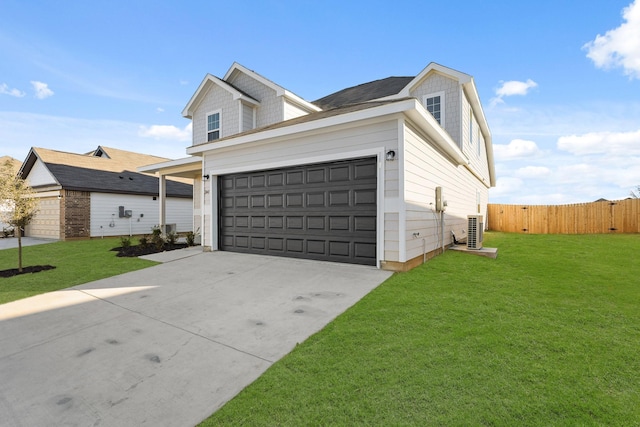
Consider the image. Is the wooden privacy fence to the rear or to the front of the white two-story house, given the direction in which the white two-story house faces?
to the rear

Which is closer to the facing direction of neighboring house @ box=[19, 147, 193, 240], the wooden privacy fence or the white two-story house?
the white two-story house

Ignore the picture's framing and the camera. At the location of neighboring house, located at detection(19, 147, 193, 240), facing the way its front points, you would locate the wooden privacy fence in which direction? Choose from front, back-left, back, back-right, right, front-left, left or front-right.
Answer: left

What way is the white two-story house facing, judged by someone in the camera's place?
facing the viewer and to the left of the viewer

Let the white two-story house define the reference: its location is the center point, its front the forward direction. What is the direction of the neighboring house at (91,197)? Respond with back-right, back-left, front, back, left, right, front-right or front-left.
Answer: right

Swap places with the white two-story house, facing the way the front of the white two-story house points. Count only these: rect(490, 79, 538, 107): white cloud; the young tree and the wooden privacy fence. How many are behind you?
2

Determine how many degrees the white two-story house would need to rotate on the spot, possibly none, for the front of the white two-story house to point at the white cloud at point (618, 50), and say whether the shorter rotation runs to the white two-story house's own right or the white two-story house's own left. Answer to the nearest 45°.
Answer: approximately 135° to the white two-story house's own left

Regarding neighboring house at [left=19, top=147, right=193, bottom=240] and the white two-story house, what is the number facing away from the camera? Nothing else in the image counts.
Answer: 0

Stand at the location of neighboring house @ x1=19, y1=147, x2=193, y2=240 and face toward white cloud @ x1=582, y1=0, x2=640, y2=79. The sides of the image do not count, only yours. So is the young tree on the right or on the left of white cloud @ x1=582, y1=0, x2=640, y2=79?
right

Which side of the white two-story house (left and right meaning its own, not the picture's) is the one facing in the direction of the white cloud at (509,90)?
back
